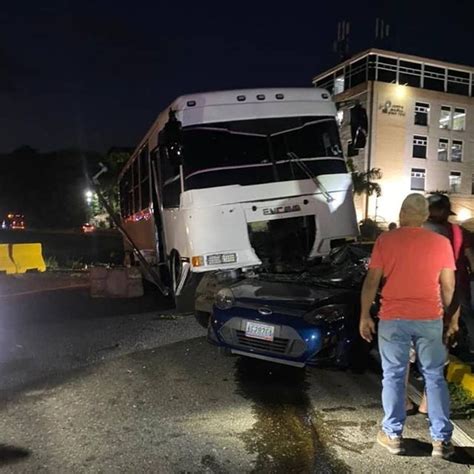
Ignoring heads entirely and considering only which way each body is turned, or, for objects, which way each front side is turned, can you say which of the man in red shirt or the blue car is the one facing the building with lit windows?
the man in red shirt

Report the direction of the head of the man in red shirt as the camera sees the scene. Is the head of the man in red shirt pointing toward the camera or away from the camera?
away from the camera

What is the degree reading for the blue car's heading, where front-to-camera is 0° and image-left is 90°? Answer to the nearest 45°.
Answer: approximately 45°

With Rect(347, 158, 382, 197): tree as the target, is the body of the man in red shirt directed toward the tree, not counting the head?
yes

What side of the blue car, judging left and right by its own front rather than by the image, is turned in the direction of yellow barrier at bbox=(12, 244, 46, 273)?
right

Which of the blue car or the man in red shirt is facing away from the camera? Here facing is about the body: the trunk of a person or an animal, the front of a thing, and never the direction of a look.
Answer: the man in red shirt

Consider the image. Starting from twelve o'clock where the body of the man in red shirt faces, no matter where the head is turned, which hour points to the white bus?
The white bus is roughly at 11 o'clock from the man in red shirt.

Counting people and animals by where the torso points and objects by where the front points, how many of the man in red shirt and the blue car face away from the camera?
1

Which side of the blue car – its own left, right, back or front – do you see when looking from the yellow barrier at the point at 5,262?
right

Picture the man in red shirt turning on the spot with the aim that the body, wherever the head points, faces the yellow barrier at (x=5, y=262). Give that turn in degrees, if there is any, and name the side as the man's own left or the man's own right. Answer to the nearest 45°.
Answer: approximately 45° to the man's own left

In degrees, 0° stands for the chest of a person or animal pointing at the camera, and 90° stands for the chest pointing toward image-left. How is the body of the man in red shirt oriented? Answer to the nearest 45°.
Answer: approximately 180°
